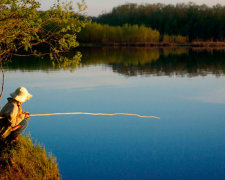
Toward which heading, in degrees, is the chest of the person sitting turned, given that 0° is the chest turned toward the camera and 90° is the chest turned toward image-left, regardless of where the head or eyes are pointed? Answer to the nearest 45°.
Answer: approximately 270°
